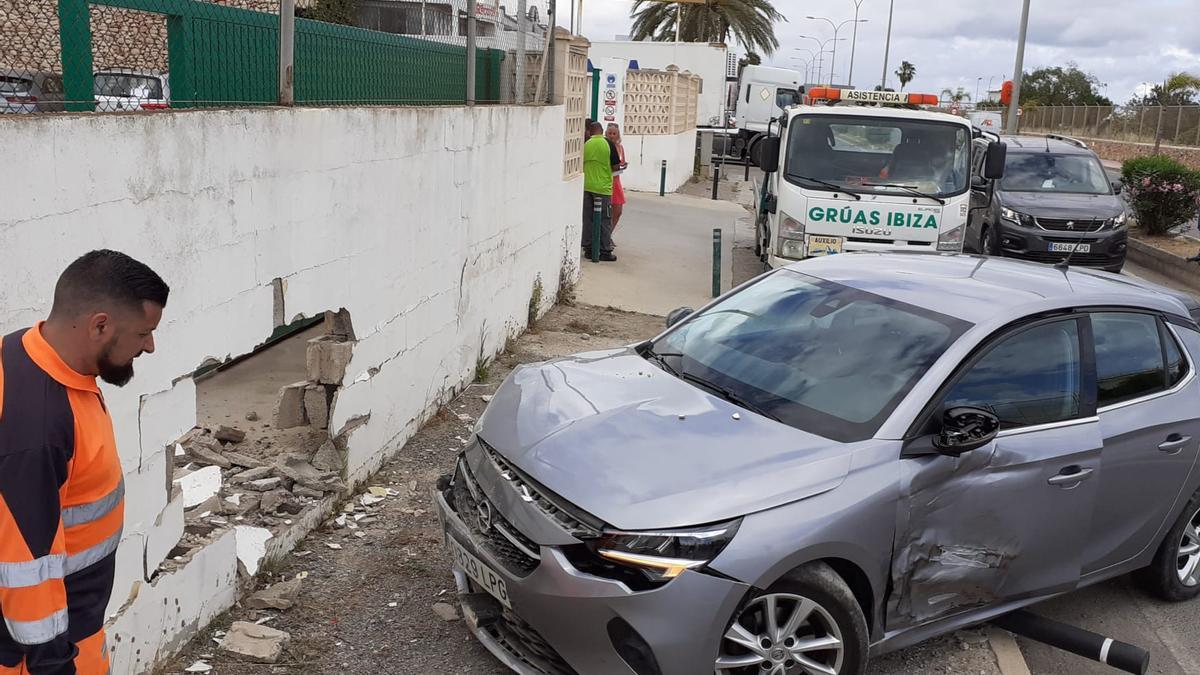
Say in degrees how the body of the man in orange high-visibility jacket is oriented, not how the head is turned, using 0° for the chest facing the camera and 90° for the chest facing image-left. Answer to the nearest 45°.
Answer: approximately 270°

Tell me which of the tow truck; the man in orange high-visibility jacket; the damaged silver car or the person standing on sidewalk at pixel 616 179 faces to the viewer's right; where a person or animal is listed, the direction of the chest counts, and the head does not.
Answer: the man in orange high-visibility jacket

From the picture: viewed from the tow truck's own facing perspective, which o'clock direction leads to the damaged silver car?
The damaged silver car is roughly at 12 o'clock from the tow truck.

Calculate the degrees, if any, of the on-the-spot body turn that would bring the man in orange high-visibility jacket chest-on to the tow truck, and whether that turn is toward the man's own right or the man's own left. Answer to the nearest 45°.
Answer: approximately 45° to the man's own left

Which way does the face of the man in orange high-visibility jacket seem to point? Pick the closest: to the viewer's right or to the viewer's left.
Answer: to the viewer's right

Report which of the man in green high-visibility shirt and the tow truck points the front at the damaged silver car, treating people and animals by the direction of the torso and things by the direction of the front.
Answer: the tow truck

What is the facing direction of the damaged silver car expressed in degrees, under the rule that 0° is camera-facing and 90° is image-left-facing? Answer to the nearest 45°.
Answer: approximately 45°
